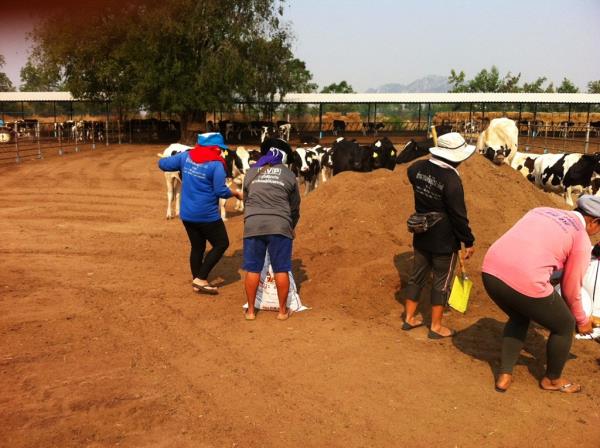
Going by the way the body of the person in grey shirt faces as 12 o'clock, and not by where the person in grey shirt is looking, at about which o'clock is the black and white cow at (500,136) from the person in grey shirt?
The black and white cow is roughly at 1 o'clock from the person in grey shirt.

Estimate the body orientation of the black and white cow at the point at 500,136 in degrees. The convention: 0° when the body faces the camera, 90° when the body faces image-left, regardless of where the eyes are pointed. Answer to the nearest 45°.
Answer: approximately 0°

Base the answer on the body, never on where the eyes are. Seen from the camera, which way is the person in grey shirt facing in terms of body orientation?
away from the camera

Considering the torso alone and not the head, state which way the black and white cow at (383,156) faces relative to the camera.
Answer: toward the camera

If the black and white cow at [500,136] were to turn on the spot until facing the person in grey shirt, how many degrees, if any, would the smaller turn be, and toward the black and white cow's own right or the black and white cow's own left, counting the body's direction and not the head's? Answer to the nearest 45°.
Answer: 0° — it already faces them

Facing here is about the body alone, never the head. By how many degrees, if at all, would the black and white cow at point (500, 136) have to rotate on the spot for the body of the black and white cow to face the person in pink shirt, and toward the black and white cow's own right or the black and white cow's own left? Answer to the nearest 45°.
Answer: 0° — it already faces them

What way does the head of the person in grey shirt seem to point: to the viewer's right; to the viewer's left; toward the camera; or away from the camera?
away from the camera

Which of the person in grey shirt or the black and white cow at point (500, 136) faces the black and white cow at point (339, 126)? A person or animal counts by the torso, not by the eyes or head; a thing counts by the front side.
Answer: the person in grey shirt

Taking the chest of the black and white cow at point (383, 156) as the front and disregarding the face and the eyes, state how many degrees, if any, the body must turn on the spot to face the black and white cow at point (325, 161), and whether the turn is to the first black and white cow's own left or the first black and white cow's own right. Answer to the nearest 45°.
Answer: approximately 135° to the first black and white cow's own right

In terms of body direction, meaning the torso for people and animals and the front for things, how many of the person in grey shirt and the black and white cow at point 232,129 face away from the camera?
1

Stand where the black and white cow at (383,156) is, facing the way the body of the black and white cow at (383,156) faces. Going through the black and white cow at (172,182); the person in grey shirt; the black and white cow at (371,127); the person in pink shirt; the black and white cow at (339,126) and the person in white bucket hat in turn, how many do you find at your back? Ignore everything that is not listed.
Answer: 2
